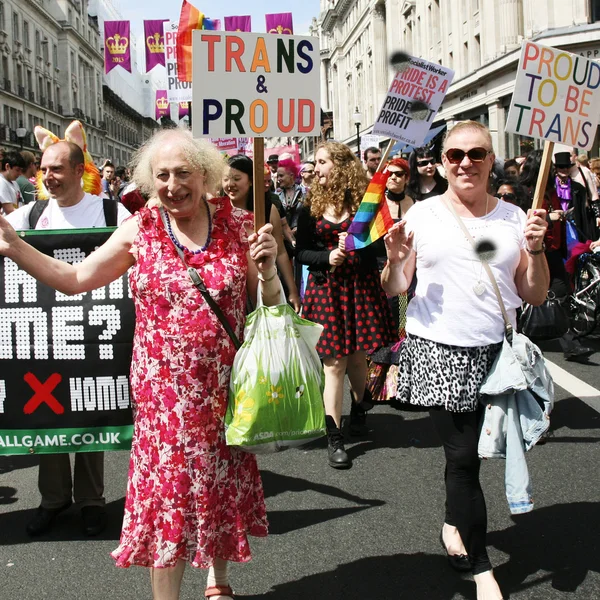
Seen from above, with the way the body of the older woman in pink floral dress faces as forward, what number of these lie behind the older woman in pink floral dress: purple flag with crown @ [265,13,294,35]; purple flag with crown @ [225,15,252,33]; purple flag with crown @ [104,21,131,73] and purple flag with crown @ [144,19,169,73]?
4

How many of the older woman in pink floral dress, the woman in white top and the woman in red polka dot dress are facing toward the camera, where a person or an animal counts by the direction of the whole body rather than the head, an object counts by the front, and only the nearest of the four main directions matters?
3

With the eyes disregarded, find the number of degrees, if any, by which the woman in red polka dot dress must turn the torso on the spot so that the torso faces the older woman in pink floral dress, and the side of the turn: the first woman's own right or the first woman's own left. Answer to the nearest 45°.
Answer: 0° — they already face them

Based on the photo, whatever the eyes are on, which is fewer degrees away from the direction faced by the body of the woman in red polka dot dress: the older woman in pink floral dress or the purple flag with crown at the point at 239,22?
the older woman in pink floral dress

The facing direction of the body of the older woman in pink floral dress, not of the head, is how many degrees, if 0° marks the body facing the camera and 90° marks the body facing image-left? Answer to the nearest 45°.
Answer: approximately 0°

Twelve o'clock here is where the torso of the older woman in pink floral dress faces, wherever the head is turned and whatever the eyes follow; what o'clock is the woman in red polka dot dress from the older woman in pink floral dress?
The woman in red polka dot dress is roughly at 7 o'clock from the older woman in pink floral dress.

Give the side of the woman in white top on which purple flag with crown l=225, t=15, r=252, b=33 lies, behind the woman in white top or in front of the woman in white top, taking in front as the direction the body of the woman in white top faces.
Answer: behind

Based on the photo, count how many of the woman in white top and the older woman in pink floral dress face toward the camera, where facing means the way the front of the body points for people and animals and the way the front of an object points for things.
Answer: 2

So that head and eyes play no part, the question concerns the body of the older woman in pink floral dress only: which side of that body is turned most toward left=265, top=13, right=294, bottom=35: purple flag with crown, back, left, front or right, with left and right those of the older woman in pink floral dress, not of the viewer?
back
